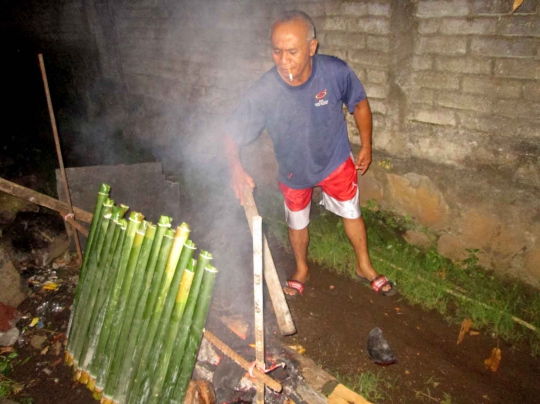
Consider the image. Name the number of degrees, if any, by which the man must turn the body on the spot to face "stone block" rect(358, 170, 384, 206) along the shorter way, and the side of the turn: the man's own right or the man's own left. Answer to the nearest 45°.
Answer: approximately 135° to the man's own left

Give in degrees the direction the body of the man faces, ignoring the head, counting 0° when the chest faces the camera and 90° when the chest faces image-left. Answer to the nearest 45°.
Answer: approximately 0°

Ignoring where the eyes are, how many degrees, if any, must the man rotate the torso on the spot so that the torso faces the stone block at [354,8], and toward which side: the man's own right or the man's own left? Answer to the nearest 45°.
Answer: approximately 135° to the man's own left

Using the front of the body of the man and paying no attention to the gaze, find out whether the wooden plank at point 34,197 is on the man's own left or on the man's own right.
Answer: on the man's own right

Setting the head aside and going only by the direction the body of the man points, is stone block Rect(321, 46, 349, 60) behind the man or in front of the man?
behind

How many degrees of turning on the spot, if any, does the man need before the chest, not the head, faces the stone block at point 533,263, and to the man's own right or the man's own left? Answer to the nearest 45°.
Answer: approximately 90° to the man's own left

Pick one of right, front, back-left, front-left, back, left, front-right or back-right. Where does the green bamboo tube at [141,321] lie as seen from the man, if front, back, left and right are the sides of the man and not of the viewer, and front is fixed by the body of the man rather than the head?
front-right

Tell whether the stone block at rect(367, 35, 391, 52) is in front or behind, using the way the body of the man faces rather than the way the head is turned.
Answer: behind

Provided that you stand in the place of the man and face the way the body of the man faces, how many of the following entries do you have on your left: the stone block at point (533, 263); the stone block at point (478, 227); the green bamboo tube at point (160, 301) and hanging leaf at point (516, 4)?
3

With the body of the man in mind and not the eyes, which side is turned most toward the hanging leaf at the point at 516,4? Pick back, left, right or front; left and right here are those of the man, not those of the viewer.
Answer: left

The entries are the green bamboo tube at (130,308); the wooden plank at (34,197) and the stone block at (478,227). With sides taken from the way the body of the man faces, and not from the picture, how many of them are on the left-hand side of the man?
1

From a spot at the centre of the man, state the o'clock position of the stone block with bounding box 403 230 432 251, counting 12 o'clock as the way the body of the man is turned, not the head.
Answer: The stone block is roughly at 8 o'clock from the man.

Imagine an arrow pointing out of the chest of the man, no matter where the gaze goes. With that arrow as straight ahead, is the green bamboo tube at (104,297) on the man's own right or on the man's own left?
on the man's own right

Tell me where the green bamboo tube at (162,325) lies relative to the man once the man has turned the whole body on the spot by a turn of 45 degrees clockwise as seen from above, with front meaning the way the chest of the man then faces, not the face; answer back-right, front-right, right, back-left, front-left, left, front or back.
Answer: front
